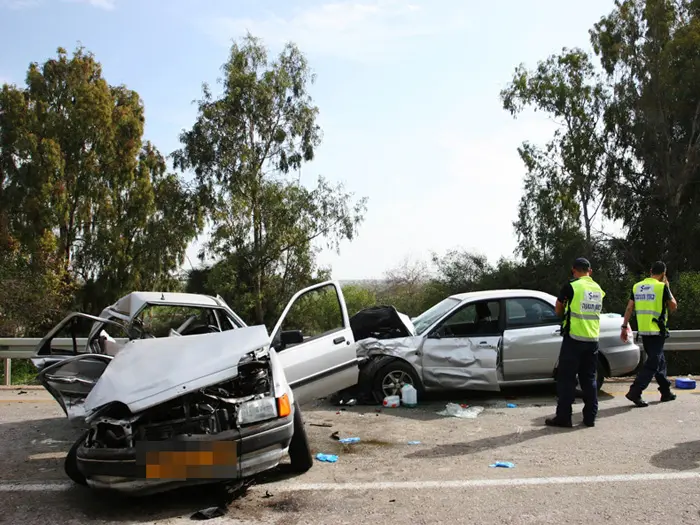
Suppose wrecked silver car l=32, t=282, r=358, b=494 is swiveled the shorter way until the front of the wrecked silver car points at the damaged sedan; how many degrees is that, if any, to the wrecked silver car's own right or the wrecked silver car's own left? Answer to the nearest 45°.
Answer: approximately 135° to the wrecked silver car's own left

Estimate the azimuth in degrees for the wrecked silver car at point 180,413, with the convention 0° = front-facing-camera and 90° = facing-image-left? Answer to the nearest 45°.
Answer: approximately 0°

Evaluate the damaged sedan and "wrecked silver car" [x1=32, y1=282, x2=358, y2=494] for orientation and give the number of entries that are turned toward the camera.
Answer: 1

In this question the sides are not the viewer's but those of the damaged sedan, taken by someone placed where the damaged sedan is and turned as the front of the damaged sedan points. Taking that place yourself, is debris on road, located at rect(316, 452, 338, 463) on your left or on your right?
on your left

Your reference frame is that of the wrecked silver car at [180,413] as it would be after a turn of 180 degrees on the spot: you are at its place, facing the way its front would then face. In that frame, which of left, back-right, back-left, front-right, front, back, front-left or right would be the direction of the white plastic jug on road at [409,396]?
front-right

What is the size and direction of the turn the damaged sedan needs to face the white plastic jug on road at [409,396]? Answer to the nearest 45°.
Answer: approximately 45° to its left

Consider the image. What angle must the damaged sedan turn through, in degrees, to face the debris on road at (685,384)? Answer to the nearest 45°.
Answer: approximately 135° to its right

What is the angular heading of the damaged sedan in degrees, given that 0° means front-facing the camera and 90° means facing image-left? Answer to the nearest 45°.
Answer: approximately 90°
